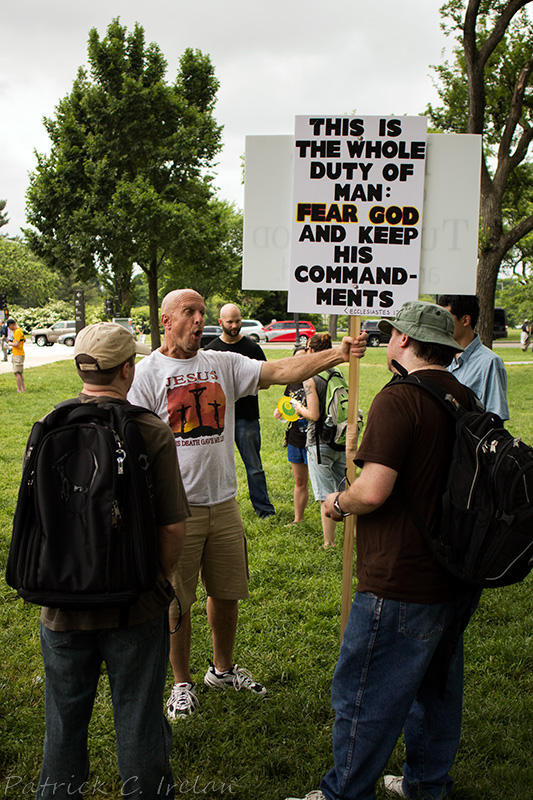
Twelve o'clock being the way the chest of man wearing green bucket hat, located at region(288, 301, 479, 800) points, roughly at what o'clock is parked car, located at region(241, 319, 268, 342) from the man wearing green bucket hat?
The parked car is roughly at 1 o'clock from the man wearing green bucket hat.

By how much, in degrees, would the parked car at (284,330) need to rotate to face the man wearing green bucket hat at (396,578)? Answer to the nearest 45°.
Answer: approximately 90° to its left

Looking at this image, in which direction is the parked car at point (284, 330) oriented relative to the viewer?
to the viewer's left

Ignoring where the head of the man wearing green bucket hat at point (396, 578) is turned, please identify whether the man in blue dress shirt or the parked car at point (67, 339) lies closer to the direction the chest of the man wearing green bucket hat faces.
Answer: the parked car

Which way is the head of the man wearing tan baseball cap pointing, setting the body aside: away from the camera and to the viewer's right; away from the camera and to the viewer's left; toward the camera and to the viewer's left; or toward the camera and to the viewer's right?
away from the camera and to the viewer's right

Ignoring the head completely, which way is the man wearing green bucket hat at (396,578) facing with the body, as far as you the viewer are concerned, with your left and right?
facing away from the viewer and to the left of the viewer

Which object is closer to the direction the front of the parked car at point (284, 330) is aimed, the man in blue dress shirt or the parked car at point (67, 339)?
the parked car

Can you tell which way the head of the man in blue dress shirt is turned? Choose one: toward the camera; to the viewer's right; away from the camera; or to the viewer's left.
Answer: to the viewer's left

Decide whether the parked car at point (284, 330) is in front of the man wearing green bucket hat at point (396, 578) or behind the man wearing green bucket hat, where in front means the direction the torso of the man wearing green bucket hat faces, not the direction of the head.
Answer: in front

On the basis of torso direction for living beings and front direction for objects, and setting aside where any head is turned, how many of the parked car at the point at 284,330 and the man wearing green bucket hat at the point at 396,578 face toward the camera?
0

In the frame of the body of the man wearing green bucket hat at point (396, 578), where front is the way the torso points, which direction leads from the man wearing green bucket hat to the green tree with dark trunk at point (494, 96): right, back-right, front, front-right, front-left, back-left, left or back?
front-right

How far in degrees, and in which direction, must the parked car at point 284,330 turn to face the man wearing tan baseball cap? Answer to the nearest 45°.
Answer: approximately 90° to its left
